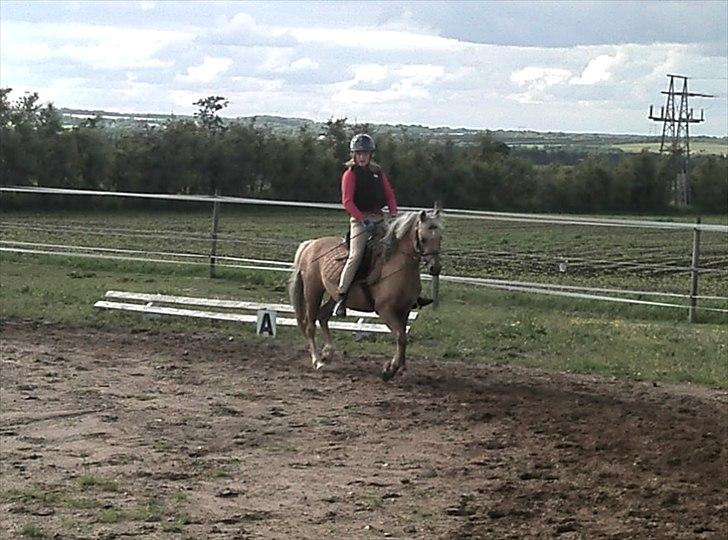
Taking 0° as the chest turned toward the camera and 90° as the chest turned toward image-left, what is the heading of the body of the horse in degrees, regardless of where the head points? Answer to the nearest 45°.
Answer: approximately 315°

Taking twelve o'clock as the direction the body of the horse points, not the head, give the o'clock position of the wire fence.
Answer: The wire fence is roughly at 8 o'clock from the horse.

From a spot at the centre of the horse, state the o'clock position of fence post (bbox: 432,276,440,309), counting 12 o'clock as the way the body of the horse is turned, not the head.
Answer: The fence post is roughly at 8 o'clock from the horse.

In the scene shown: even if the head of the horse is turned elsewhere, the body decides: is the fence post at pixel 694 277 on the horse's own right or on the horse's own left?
on the horse's own left

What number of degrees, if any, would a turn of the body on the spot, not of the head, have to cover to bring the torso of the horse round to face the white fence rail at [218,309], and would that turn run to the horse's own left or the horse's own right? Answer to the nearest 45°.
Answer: approximately 180°
